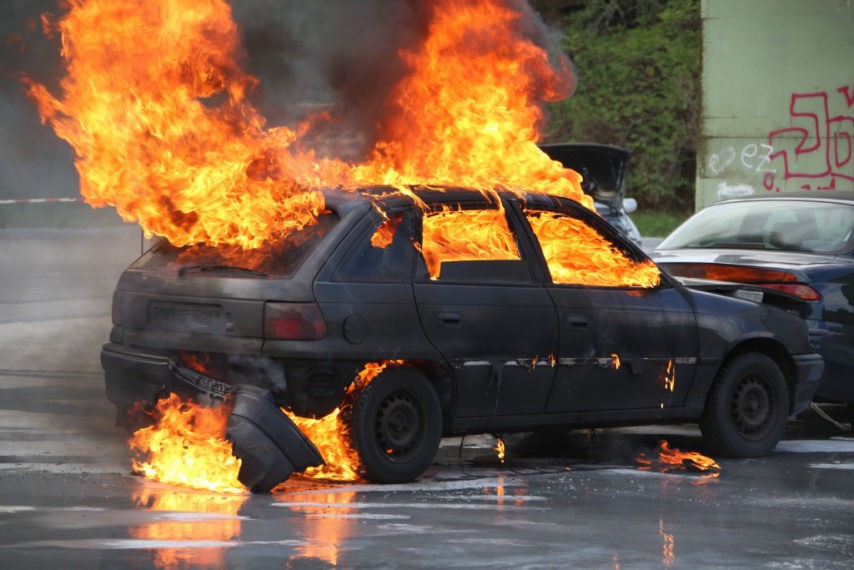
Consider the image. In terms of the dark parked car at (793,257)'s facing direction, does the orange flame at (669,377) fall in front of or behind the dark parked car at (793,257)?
behind

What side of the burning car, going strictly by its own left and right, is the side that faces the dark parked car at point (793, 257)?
front

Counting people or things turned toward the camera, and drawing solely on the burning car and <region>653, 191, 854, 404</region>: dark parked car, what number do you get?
0

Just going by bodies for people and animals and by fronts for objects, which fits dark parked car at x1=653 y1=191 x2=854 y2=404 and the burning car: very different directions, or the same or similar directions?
same or similar directions

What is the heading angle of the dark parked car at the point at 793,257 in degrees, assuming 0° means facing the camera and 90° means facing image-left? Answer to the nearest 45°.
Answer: approximately 225°

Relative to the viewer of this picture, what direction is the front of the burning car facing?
facing away from the viewer and to the right of the viewer

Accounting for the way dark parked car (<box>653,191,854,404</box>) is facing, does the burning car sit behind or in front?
behind

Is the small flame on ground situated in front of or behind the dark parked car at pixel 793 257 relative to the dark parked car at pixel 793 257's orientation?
behind
